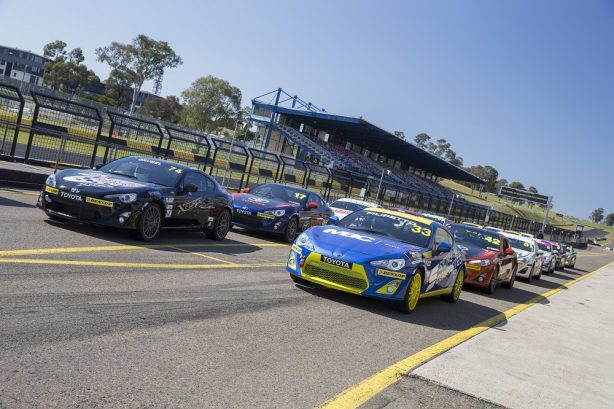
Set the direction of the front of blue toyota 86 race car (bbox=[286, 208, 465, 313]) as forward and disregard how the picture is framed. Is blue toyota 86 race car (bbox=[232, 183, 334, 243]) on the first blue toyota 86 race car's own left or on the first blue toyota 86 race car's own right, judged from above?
on the first blue toyota 86 race car's own right

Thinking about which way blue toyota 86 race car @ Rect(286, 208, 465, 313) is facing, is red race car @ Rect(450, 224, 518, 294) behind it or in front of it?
behind

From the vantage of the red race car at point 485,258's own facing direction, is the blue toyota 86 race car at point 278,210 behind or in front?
in front

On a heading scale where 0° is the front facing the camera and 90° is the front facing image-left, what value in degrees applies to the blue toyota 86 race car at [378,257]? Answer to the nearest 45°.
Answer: approximately 45°

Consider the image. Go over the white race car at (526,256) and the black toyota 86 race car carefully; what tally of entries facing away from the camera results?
0

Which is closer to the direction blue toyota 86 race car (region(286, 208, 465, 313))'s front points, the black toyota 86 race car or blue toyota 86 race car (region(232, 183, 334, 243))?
the black toyota 86 race car

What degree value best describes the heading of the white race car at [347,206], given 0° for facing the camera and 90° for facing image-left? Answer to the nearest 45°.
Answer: approximately 45°

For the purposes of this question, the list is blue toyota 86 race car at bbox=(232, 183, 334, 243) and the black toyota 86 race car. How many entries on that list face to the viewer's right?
0

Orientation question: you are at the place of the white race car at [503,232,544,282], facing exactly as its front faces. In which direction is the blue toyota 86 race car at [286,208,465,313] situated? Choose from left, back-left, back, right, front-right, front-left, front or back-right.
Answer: front-left

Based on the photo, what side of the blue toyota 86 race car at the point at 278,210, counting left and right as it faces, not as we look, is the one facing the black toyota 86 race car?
front

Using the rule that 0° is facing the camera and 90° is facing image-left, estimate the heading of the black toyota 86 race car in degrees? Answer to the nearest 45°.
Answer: approximately 45°

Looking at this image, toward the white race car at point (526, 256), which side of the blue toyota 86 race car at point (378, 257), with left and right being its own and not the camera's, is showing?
back

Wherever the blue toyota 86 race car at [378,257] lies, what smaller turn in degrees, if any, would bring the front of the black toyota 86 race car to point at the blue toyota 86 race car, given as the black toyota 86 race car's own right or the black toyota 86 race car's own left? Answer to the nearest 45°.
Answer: approximately 90° to the black toyota 86 race car's own left
